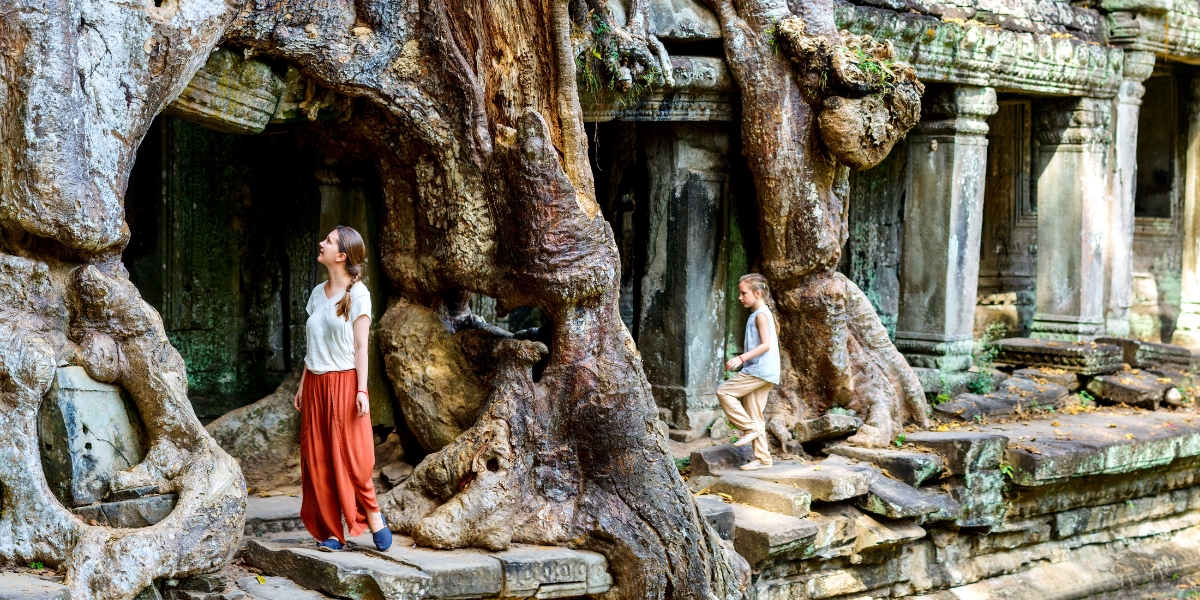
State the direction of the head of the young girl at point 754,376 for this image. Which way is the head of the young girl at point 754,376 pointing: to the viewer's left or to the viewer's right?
to the viewer's left

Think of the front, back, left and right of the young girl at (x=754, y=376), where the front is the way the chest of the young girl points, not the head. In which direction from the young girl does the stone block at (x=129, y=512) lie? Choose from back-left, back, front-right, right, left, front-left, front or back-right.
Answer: front-left

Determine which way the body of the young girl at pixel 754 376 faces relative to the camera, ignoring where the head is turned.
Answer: to the viewer's left

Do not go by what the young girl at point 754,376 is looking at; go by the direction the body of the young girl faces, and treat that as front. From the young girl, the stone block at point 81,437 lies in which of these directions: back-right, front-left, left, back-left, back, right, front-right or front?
front-left

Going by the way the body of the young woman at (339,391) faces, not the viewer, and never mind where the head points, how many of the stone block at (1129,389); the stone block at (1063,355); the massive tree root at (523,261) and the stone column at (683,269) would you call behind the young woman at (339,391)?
4

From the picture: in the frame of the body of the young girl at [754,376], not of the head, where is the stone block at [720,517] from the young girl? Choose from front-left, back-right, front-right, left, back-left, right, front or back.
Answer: left

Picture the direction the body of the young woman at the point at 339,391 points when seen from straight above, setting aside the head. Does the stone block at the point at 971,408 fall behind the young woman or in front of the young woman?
behind

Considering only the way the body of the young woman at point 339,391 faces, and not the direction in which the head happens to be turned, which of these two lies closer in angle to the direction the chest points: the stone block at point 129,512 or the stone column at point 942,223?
the stone block
